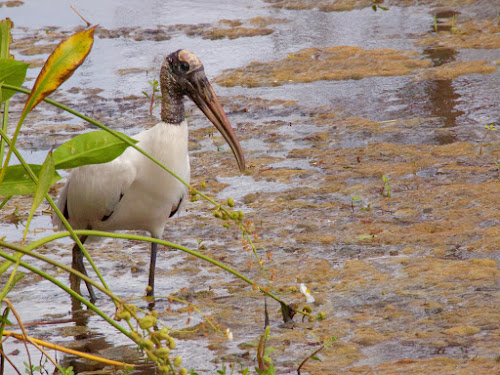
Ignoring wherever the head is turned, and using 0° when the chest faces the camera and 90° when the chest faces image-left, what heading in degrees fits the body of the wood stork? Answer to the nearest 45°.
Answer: approximately 315°

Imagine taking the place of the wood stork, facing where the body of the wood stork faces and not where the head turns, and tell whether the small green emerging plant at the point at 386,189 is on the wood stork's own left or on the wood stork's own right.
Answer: on the wood stork's own left
